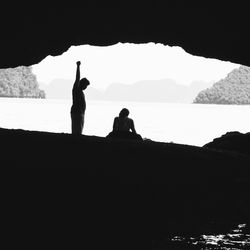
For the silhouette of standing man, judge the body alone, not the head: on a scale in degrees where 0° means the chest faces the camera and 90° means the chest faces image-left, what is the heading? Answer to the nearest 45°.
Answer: approximately 270°

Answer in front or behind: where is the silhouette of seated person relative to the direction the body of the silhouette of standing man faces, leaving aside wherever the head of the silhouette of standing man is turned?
in front
